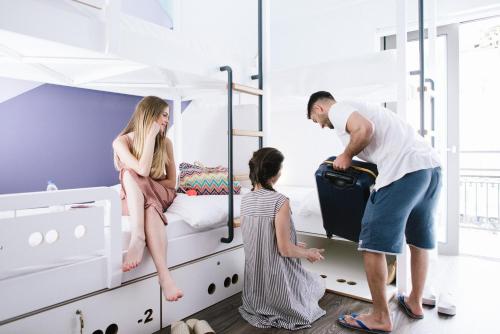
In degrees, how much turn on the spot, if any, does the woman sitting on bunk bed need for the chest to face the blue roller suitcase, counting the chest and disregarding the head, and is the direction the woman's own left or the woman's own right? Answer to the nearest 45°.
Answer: approximately 90° to the woman's own left

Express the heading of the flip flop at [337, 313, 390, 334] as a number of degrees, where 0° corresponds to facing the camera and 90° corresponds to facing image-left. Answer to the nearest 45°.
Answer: approximately 90°

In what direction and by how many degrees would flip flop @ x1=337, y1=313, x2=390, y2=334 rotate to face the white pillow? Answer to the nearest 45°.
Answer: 0° — it already faces it

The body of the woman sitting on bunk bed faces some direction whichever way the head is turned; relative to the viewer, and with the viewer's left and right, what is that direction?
facing the viewer

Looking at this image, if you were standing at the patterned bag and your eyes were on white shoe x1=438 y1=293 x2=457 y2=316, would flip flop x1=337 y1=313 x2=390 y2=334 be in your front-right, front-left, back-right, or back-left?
front-right
